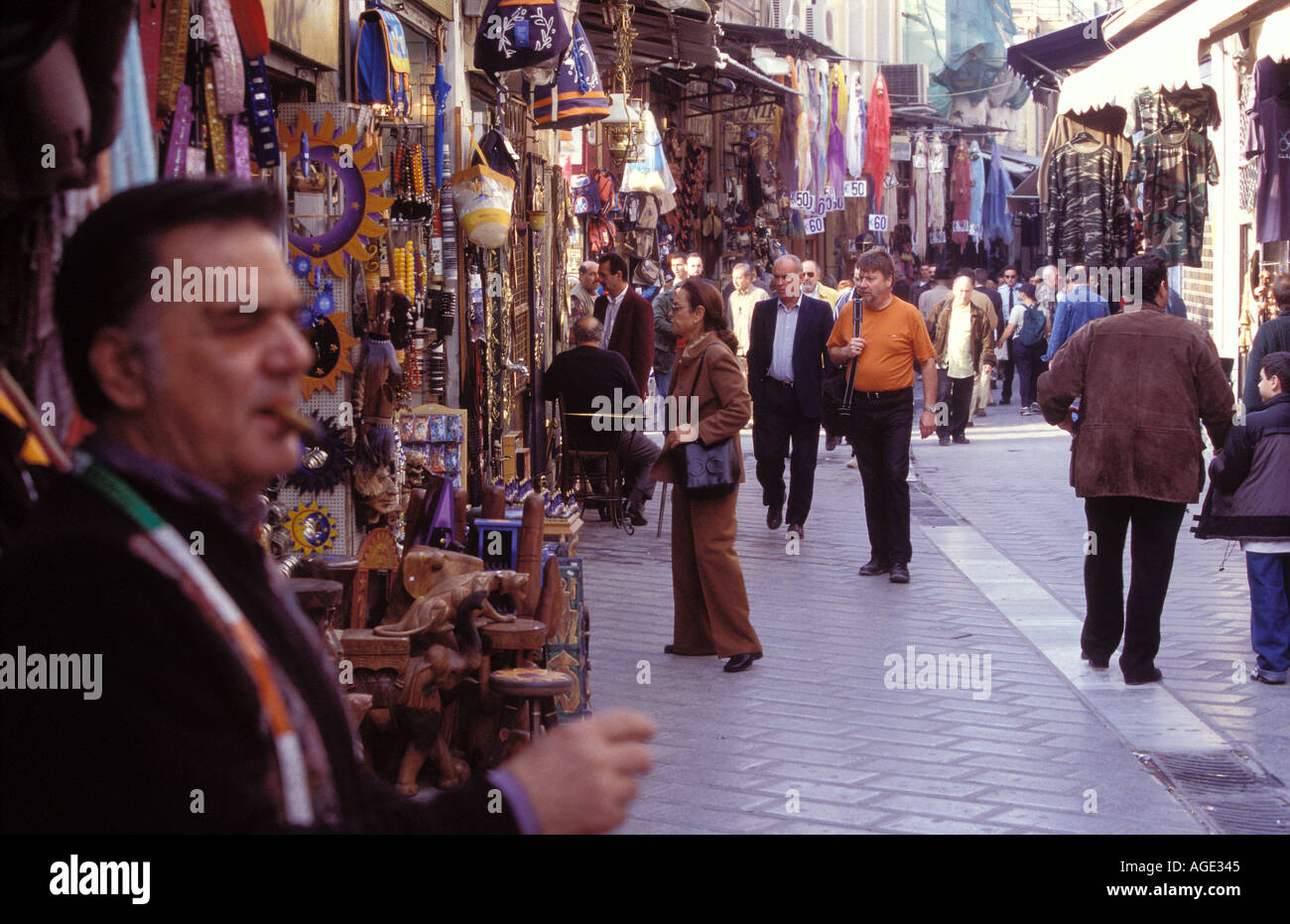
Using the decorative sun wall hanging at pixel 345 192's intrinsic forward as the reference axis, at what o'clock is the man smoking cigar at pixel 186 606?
The man smoking cigar is roughly at 12 o'clock from the decorative sun wall hanging.

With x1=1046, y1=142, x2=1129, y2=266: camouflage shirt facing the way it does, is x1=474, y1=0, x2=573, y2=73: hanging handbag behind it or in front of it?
in front

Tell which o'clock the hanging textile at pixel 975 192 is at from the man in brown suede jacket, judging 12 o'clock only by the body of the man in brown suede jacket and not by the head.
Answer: The hanging textile is roughly at 12 o'clock from the man in brown suede jacket.

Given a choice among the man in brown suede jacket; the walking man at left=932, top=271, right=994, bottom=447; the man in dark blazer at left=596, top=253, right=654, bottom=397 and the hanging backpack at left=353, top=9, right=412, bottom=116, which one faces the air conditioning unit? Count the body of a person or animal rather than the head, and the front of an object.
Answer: the man in brown suede jacket

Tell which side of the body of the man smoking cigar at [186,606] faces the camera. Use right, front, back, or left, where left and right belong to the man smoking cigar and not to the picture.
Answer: right

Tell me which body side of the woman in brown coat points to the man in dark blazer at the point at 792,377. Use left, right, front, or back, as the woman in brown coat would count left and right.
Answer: right

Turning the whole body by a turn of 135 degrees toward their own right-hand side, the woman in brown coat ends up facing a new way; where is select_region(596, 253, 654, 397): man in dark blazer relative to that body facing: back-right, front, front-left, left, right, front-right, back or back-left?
front-left

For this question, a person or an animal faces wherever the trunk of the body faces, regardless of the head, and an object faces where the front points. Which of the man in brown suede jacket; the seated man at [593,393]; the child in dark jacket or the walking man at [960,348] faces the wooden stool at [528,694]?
the walking man

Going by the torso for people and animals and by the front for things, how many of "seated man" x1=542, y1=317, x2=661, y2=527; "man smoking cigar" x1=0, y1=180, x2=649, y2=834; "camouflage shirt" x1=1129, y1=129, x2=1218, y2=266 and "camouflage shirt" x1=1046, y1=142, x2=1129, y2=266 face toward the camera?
2

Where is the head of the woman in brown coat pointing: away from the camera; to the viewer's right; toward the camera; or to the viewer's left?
to the viewer's left

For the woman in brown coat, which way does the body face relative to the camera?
to the viewer's left

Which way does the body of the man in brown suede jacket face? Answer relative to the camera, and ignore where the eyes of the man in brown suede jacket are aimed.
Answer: away from the camera
